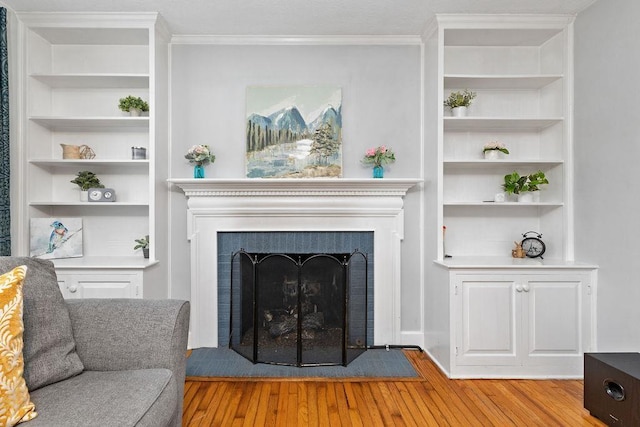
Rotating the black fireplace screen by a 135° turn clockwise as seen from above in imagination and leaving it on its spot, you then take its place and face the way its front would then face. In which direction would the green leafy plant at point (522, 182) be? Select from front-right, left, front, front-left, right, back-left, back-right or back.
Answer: back-right

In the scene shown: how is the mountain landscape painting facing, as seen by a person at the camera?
facing the viewer

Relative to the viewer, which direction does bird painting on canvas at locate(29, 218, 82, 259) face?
toward the camera

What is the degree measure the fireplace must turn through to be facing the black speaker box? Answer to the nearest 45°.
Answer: approximately 45° to its left

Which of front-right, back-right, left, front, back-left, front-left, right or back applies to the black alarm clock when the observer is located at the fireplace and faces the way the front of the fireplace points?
left

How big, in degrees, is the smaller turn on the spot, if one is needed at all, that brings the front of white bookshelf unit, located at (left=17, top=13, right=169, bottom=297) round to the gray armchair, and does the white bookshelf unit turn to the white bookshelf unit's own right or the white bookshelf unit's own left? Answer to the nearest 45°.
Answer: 0° — it already faces it

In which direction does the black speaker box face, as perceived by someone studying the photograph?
facing the viewer and to the left of the viewer

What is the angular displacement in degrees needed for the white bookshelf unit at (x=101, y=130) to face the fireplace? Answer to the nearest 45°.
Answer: approximately 45° to its left

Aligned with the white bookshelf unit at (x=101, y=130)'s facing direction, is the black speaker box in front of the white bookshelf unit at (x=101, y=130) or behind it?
in front

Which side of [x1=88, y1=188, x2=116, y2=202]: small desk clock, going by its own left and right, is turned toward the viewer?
front
